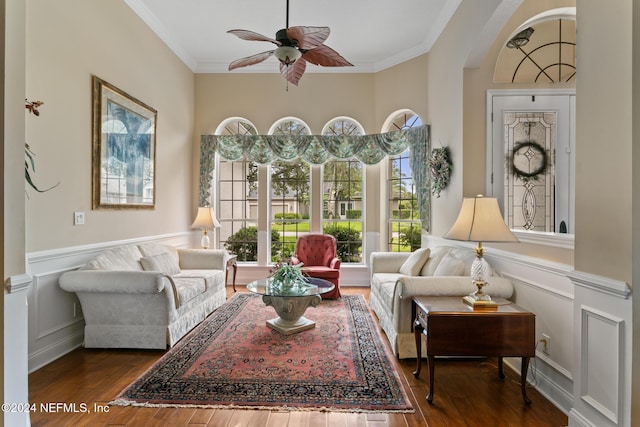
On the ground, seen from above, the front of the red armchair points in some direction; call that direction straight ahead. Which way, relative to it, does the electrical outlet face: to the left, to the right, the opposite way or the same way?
to the right

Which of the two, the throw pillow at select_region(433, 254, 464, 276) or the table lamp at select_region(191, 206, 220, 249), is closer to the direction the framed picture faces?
the throw pillow

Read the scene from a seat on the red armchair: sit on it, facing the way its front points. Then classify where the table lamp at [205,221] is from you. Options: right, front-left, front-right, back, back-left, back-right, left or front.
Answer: right

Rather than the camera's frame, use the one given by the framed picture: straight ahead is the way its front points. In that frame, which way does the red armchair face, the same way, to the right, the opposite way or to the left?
to the right

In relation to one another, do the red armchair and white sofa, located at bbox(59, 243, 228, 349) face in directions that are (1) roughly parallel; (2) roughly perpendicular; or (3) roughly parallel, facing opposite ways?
roughly perpendicular

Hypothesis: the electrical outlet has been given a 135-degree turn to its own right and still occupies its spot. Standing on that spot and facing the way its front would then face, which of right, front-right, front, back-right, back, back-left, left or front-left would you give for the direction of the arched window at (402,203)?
front-left

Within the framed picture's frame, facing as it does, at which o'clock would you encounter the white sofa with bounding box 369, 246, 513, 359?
The white sofa is roughly at 12 o'clock from the framed picture.
